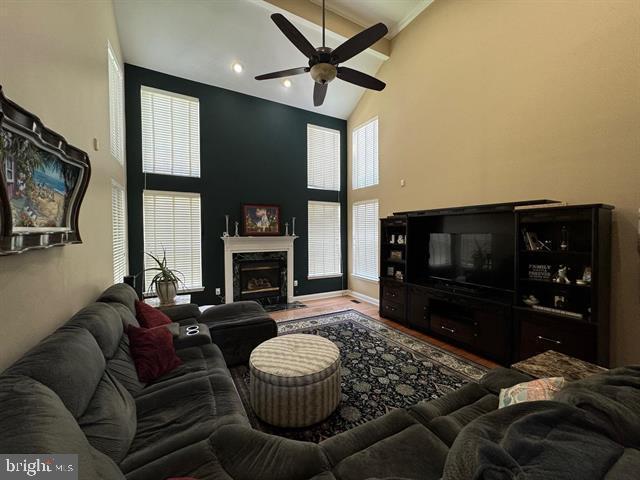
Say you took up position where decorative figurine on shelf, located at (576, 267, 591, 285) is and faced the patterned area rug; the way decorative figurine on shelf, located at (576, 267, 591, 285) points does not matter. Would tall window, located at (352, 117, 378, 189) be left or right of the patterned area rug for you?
right

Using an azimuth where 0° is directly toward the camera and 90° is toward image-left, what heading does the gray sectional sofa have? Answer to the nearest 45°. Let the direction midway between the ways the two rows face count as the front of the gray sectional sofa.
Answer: approximately 225°

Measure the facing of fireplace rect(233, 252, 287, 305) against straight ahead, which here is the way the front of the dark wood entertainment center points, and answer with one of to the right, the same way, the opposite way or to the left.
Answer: to the left

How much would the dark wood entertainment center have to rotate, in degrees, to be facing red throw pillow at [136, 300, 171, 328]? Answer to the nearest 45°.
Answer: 0° — it already faces it

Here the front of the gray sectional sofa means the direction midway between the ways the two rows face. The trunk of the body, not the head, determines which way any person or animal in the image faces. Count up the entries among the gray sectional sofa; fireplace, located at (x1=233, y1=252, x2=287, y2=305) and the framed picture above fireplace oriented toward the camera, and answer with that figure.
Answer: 2

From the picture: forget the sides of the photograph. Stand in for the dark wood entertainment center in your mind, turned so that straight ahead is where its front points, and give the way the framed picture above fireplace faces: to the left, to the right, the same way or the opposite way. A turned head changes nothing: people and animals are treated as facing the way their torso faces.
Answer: to the left

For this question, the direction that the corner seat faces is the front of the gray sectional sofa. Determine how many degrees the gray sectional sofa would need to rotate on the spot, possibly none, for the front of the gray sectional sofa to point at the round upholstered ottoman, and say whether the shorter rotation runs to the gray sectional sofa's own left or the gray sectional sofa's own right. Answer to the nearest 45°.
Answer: approximately 45° to the gray sectional sofa's own left

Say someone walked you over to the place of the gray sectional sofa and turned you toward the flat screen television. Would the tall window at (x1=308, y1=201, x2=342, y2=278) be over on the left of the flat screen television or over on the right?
left

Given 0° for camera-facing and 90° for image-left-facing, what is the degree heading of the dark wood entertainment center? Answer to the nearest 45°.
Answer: approximately 45°

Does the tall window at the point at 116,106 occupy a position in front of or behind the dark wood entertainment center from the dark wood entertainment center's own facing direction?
in front

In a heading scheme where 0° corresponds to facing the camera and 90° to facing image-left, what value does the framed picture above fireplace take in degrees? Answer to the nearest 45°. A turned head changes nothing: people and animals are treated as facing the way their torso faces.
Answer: approximately 0°

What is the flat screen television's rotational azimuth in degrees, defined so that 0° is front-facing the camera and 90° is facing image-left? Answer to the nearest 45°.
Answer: approximately 45°

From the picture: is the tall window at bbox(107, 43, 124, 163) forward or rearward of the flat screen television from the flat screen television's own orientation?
forward

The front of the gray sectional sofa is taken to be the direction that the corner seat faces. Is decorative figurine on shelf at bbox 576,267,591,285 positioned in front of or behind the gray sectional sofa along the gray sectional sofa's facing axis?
in front

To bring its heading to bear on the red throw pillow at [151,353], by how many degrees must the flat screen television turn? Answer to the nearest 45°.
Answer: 0° — it already faces it

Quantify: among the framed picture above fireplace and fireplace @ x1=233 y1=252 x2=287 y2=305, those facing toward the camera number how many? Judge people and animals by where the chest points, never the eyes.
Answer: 2
